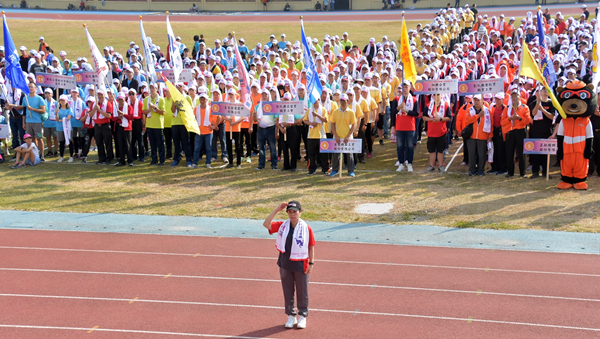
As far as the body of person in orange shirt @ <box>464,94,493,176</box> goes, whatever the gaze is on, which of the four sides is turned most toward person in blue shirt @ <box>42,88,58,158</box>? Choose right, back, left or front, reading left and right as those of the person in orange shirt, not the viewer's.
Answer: right

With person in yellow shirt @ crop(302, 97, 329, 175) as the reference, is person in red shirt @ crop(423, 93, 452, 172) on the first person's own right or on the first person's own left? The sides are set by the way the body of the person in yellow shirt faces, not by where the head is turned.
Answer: on the first person's own left

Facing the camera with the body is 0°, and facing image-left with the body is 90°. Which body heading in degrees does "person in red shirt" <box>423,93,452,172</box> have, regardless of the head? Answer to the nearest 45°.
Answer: approximately 0°

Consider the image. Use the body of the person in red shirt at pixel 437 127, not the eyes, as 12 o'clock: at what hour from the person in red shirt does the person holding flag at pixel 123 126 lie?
The person holding flag is roughly at 3 o'clock from the person in red shirt.

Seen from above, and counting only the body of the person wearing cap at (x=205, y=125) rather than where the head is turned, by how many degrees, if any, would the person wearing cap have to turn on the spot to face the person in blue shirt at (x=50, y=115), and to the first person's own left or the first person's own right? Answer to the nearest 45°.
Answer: approximately 135° to the first person's own right

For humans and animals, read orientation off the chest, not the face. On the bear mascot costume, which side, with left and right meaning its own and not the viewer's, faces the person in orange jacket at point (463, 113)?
right

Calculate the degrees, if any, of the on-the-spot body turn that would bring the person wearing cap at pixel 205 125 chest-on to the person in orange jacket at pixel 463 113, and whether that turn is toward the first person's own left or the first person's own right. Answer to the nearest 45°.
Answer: approximately 90° to the first person's own left

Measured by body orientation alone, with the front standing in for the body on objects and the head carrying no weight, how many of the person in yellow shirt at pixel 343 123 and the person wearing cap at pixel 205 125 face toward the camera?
2

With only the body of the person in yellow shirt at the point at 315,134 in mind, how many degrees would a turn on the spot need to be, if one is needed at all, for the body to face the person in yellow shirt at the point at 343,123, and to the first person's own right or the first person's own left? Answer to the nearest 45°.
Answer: approximately 45° to the first person's own left
